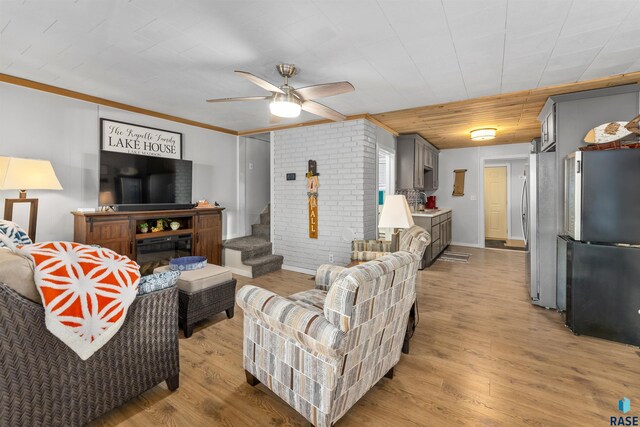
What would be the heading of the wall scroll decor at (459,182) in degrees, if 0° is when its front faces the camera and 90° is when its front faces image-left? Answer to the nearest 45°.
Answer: approximately 0°

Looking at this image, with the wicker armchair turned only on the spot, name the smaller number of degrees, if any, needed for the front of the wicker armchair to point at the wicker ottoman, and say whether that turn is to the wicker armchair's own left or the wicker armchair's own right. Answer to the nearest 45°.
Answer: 0° — it already faces it

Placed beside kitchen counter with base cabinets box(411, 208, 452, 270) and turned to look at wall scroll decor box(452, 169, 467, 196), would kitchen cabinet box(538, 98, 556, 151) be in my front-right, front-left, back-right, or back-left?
back-right

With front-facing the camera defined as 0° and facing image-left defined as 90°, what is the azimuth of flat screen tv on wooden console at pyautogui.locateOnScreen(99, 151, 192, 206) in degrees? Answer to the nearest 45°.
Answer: approximately 315°

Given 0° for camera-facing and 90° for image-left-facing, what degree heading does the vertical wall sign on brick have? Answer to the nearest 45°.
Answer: approximately 0°
